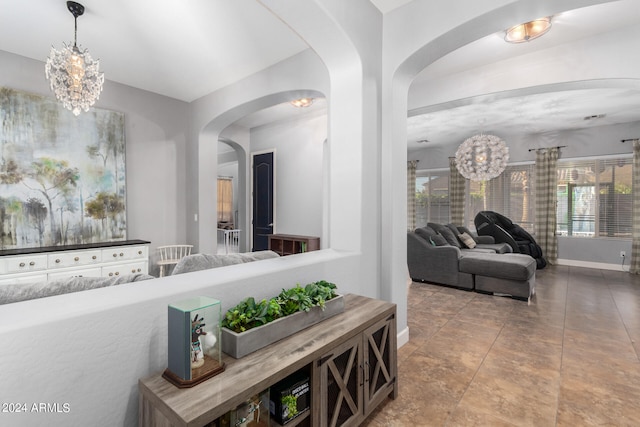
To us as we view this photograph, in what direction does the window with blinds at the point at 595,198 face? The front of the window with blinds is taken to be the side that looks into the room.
facing the viewer

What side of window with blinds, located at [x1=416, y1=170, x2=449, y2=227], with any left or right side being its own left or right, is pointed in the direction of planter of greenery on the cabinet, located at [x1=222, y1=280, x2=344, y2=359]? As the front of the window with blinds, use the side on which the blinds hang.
front

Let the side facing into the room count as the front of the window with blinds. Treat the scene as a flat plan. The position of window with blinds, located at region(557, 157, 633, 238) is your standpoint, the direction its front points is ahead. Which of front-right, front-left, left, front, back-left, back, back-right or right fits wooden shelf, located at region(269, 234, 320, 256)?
front-right

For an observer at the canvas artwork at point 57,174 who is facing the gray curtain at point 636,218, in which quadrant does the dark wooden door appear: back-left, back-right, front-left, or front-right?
front-left

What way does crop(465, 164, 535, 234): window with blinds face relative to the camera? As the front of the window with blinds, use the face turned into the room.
toward the camera

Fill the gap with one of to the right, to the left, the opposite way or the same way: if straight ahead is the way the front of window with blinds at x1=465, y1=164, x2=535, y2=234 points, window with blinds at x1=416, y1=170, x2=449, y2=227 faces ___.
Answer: the same way

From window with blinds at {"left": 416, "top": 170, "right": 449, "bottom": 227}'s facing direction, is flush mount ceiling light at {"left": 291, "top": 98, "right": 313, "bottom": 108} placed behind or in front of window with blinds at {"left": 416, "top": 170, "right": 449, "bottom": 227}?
in front

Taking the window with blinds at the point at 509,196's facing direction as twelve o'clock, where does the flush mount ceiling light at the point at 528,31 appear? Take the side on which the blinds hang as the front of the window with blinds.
The flush mount ceiling light is roughly at 12 o'clock from the window with blinds.

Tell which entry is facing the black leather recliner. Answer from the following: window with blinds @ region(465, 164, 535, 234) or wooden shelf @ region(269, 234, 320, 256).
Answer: the window with blinds

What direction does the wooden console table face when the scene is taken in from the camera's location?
facing the viewer and to the right of the viewer

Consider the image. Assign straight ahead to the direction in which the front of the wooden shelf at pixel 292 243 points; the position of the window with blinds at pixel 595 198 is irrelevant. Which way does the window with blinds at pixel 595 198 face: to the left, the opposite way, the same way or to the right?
the same way

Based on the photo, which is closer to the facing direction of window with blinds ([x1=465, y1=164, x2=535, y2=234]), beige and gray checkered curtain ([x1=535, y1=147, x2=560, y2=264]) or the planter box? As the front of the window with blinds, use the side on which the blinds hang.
the planter box

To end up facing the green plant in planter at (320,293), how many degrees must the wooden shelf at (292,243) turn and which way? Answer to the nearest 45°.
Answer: approximately 45° to its left

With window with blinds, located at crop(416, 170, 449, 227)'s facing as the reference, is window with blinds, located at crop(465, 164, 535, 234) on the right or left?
on its left

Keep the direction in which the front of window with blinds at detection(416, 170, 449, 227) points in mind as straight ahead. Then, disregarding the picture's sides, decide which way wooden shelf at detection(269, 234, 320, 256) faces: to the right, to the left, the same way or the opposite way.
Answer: the same way

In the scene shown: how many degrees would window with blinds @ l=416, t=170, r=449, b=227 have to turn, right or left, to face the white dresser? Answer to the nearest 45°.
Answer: approximately 45° to its right
